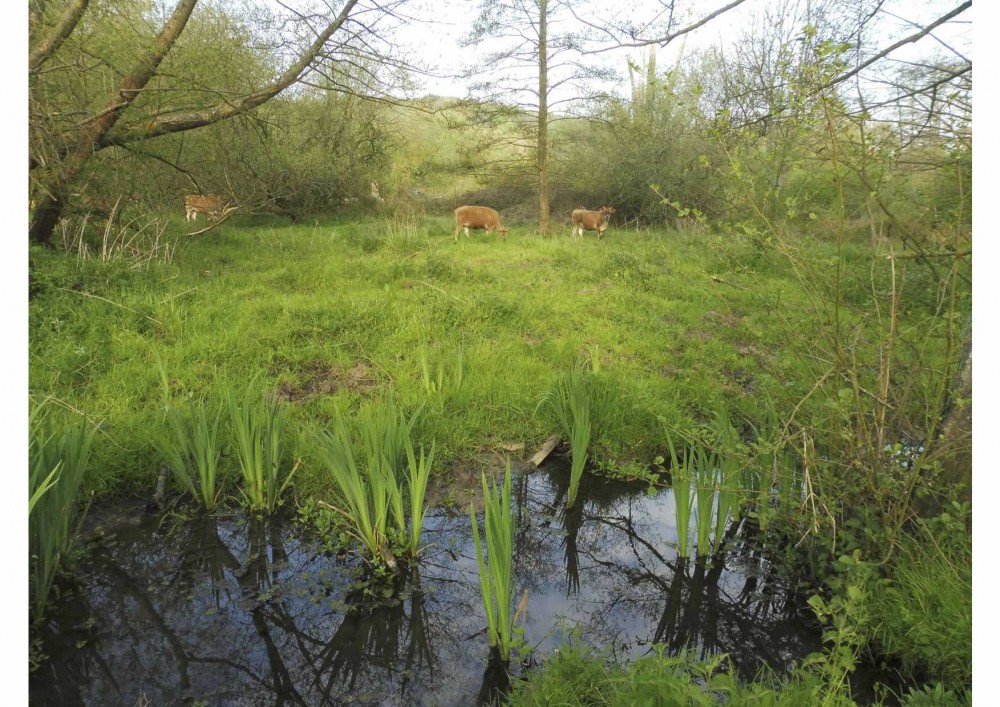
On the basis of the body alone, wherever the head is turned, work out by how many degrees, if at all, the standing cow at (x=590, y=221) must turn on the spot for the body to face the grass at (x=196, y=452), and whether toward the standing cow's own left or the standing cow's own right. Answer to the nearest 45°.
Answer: approximately 90° to the standing cow's own right

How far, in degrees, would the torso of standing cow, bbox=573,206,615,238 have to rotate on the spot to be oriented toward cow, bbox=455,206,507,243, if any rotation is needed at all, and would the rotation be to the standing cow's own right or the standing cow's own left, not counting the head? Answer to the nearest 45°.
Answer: approximately 135° to the standing cow's own right

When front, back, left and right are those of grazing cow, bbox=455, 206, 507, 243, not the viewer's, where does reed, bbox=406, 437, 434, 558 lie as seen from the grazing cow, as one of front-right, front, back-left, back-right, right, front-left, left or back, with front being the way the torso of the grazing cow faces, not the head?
right

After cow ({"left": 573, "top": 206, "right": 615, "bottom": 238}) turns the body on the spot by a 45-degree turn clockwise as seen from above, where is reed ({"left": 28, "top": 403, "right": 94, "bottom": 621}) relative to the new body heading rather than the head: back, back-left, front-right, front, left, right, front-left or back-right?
front-right

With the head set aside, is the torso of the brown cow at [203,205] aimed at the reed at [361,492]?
no

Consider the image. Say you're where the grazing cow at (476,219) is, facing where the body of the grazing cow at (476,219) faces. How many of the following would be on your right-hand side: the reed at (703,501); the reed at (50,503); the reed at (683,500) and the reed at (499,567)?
4

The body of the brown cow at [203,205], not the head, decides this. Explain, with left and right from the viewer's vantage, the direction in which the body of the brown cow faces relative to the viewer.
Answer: facing to the right of the viewer

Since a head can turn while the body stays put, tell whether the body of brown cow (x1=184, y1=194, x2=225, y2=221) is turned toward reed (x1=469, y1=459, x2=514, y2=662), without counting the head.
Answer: no

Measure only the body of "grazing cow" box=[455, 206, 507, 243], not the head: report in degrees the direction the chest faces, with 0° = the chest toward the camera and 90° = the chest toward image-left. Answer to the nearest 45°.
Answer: approximately 270°

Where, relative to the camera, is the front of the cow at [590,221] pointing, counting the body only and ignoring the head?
to the viewer's right

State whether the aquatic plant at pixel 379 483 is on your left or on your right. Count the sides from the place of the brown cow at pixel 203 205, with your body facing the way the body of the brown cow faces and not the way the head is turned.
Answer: on your right

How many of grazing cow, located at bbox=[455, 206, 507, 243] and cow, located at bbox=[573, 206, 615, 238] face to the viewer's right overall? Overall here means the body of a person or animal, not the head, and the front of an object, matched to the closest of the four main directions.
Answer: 2

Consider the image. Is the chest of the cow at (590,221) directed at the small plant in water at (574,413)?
no

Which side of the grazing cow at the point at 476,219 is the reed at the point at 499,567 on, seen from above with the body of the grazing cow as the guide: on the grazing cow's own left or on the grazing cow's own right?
on the grazing cow's own right

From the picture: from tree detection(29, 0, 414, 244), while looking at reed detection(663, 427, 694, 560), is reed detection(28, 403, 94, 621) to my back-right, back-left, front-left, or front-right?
front-right
